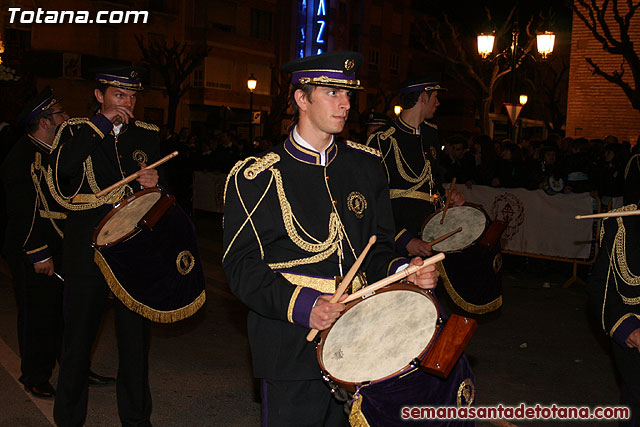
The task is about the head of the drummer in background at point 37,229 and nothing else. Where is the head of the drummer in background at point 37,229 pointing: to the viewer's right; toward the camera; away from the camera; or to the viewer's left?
to the viewer's right

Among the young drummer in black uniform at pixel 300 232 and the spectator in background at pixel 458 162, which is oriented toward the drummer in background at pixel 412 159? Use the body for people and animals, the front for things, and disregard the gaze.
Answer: the spectator in background

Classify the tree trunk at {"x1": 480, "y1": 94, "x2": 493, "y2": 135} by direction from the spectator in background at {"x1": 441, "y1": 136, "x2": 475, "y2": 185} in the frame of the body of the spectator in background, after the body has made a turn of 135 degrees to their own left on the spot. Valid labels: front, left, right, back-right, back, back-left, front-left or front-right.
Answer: front-left

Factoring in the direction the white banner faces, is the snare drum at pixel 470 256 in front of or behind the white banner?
in front

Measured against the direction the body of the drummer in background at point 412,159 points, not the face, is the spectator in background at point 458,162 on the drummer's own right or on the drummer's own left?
on the drummer's own left

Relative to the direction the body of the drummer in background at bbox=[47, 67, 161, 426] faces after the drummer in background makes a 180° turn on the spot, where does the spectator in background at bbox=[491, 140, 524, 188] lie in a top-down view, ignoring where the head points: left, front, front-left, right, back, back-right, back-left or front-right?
right

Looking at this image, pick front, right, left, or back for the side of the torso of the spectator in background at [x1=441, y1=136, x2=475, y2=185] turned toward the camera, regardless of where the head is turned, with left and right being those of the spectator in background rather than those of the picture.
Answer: front

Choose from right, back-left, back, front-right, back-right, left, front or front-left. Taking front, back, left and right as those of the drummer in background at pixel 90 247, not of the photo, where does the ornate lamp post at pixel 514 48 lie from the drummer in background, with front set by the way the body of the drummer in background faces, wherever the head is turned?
left

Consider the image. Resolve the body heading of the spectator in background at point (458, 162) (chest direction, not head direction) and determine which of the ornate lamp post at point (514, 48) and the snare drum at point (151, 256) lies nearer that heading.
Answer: the snare drum

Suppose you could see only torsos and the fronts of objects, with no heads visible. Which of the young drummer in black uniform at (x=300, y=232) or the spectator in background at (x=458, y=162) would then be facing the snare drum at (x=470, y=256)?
the spectator in background

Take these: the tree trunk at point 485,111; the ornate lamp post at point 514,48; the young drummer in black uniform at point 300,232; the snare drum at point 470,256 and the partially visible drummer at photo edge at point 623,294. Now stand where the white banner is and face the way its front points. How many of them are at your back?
2

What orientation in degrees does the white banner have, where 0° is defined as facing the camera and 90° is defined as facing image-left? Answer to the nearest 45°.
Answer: approximately 0°

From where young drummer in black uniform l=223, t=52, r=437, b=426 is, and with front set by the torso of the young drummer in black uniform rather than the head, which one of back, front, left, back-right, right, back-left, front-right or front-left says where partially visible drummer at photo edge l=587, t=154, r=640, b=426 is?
front-left

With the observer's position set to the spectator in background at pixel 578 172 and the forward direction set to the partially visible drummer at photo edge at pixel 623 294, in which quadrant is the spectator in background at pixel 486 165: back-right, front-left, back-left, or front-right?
back-right
